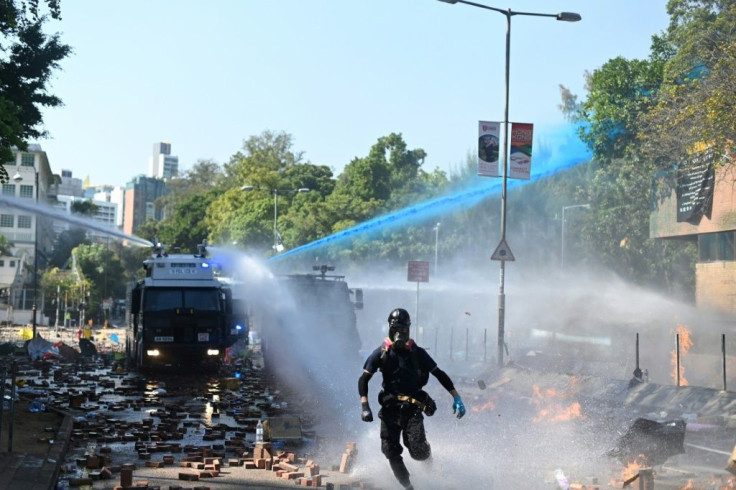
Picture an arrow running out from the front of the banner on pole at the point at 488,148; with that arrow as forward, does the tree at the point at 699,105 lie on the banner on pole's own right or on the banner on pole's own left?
on the banner on pole's own left

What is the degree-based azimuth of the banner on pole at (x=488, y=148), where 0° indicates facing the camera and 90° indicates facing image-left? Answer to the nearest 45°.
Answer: approximately 0°

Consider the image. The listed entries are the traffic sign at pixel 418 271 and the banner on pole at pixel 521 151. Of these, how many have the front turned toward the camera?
2

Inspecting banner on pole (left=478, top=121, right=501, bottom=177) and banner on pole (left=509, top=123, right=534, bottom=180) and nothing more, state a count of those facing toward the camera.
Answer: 2

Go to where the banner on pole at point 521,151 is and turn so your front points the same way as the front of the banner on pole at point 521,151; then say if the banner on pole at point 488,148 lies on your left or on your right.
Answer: on your right

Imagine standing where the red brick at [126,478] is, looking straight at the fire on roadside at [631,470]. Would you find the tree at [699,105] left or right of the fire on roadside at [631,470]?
left
